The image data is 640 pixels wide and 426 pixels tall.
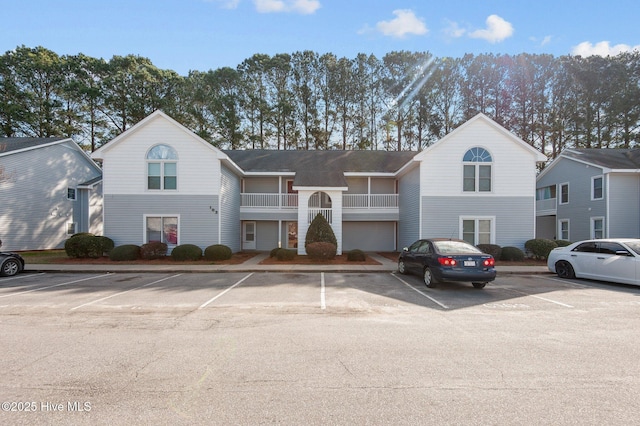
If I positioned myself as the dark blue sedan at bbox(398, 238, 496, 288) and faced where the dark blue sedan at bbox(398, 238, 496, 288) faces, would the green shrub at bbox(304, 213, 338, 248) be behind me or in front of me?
in front

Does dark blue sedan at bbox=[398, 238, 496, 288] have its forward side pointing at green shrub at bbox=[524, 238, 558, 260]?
no

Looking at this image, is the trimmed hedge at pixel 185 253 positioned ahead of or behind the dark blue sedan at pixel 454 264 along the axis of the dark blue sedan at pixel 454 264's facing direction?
ahead

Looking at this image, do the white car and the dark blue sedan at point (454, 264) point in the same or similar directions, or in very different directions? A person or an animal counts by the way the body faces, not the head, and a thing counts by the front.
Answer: very different directions

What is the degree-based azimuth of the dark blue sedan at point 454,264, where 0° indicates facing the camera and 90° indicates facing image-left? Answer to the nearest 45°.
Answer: approximately 135°
